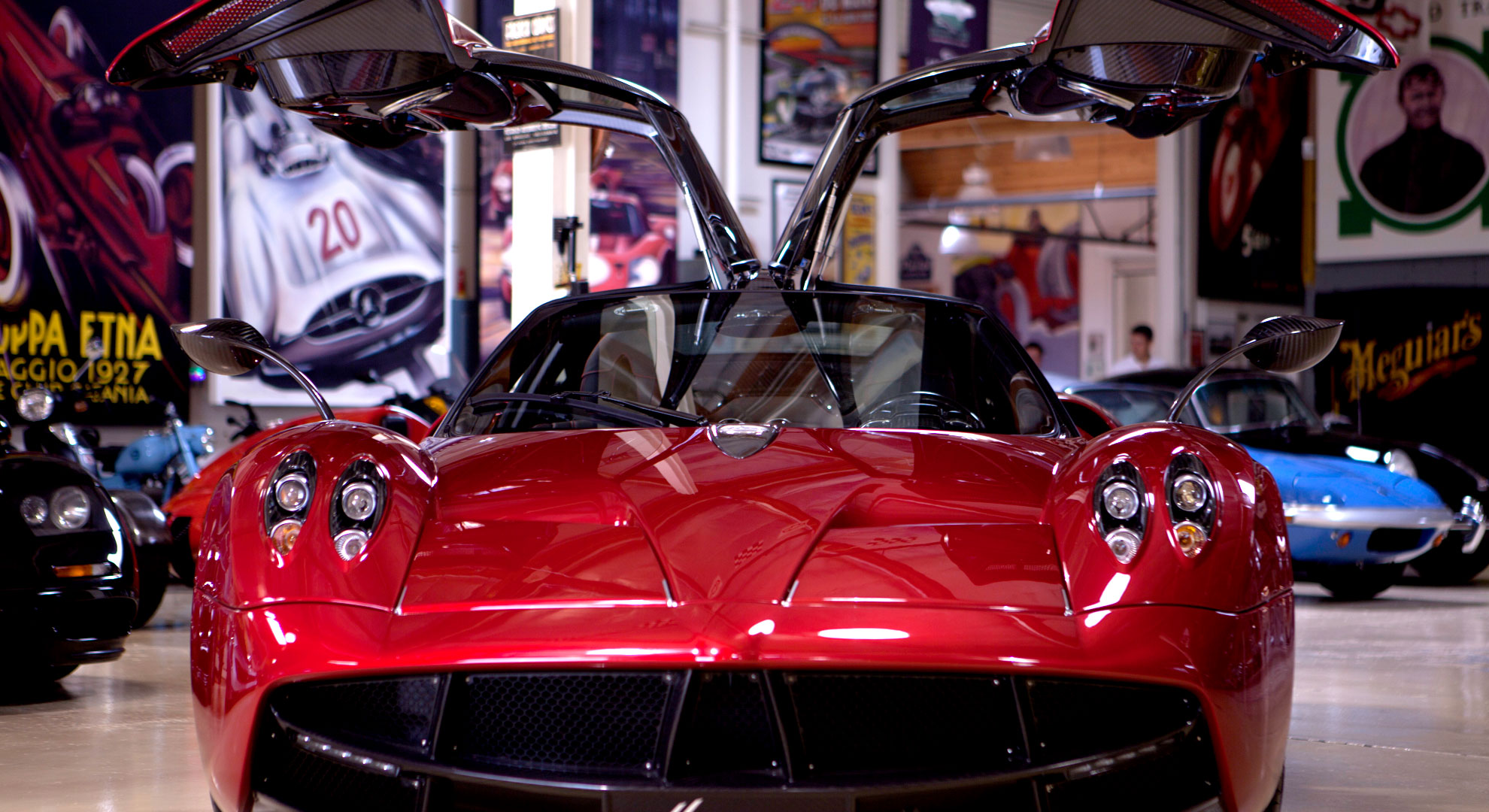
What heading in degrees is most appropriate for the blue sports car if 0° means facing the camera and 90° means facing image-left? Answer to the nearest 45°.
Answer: approximately 315°

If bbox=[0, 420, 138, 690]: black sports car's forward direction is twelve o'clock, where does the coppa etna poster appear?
The coppa etna poster is roughly at 6 o'clock from the black sports car.

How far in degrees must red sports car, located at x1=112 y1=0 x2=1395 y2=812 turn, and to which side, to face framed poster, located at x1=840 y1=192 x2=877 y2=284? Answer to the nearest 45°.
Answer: approximately 180°

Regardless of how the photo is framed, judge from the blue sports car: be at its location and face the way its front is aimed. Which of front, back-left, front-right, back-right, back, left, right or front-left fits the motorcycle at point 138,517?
right
